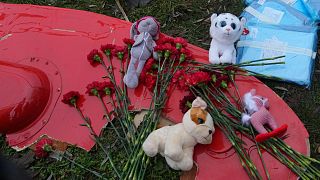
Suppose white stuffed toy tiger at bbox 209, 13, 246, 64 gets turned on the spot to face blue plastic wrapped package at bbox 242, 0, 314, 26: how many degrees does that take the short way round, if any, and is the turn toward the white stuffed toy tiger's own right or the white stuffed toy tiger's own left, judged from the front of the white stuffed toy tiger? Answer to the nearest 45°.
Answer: approximately 135° to the white stuffed toy tiger's own left

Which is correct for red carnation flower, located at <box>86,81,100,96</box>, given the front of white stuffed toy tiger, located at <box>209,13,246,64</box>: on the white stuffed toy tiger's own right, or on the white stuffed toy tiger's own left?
on the white stuffed toy tiger's own right

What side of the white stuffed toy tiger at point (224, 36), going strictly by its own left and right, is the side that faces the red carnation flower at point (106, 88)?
right

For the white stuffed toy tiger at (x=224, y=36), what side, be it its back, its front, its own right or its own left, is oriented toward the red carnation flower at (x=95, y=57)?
right

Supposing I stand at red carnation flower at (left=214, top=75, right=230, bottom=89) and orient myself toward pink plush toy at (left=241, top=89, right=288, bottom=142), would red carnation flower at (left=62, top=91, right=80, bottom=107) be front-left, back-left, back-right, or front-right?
back-right

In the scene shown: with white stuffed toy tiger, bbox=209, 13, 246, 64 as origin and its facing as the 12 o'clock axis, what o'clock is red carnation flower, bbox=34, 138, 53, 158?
The red carnation flower is roughly at 2 o'clock from the white stuffed toy tiger.

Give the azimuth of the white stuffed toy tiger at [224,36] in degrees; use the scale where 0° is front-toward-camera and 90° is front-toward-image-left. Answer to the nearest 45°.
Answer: approximately 0°

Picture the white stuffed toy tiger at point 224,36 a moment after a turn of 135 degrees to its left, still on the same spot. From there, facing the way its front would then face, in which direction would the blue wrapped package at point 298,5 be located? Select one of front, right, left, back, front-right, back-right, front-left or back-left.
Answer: front

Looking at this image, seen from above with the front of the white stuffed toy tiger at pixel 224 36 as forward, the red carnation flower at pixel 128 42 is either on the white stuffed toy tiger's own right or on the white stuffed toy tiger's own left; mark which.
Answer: on the white stuffed toy tiger's own right
